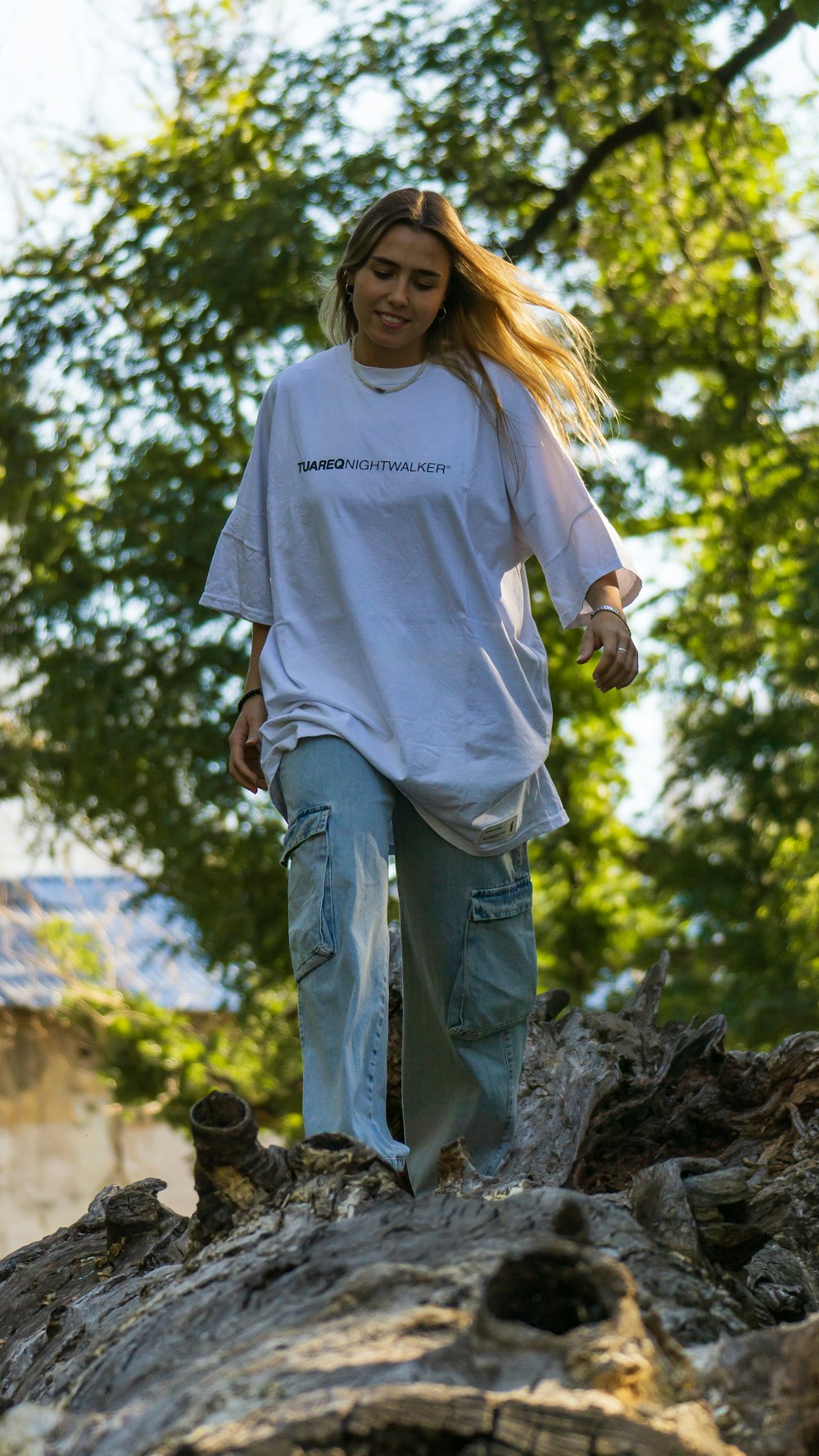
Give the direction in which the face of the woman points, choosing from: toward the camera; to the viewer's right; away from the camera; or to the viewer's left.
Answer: toward the camera

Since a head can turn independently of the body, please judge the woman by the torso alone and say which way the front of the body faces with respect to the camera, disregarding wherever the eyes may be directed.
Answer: toward the camera
